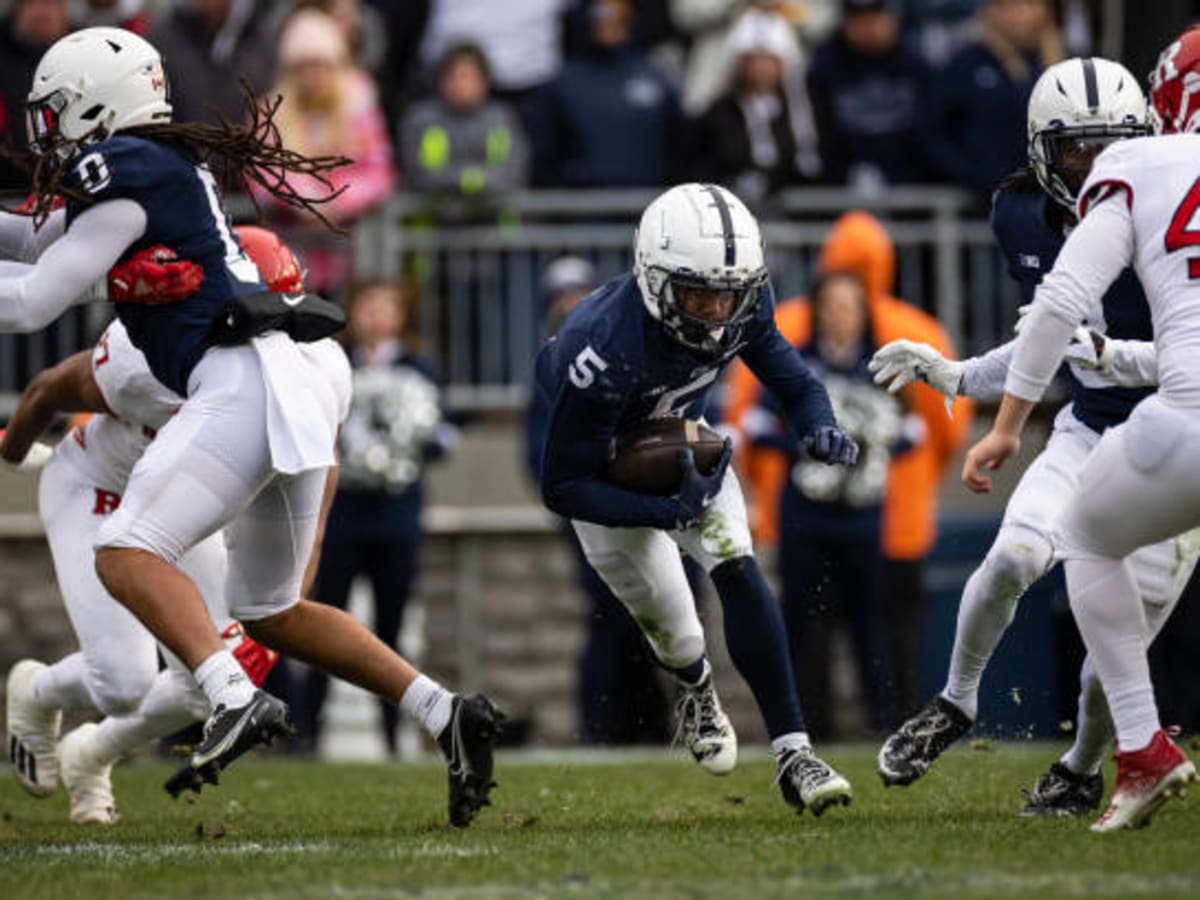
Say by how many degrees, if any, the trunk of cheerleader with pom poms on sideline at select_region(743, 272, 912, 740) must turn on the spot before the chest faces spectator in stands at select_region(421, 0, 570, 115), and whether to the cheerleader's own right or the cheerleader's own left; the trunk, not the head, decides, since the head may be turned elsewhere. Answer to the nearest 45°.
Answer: approximately 135° to the cheerleader's own right

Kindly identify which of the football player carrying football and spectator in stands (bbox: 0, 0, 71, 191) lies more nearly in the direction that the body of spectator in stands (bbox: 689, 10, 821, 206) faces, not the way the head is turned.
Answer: the football player carrying football

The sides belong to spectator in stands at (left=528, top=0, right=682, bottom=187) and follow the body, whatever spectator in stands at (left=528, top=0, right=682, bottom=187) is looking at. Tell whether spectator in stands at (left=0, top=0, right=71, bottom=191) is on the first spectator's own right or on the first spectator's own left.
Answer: on the first spectator's own right

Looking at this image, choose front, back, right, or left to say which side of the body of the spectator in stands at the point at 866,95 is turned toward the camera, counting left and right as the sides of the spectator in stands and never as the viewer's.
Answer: front

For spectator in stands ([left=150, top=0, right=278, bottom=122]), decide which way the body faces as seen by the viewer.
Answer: toward the camera

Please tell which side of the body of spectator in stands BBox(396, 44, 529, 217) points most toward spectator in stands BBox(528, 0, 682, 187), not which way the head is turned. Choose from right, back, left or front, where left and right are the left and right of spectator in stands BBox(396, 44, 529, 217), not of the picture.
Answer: left

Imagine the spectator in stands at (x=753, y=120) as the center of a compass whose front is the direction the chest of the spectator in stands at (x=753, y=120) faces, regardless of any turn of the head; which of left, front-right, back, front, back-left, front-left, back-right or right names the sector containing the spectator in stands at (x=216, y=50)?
right

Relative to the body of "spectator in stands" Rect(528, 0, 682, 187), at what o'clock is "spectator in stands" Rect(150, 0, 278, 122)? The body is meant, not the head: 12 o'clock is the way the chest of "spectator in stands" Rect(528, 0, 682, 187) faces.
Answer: "spectator in stands" Rect(150, 0, 278, 122) is roughly at 3 o'clock from "spectator in stands" Rect(528, 0, 682, 187).
